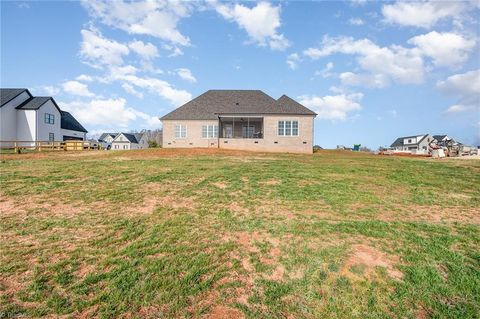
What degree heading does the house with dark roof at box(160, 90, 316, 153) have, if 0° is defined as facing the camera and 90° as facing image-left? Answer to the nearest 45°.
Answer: approximately 180°

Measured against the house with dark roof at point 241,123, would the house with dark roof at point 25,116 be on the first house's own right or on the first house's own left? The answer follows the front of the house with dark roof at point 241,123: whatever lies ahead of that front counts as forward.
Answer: on the first house's own left

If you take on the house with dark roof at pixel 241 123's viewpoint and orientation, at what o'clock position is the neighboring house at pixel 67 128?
The neighboring house is roughly at 10 o'clock from the house with dark roof.
